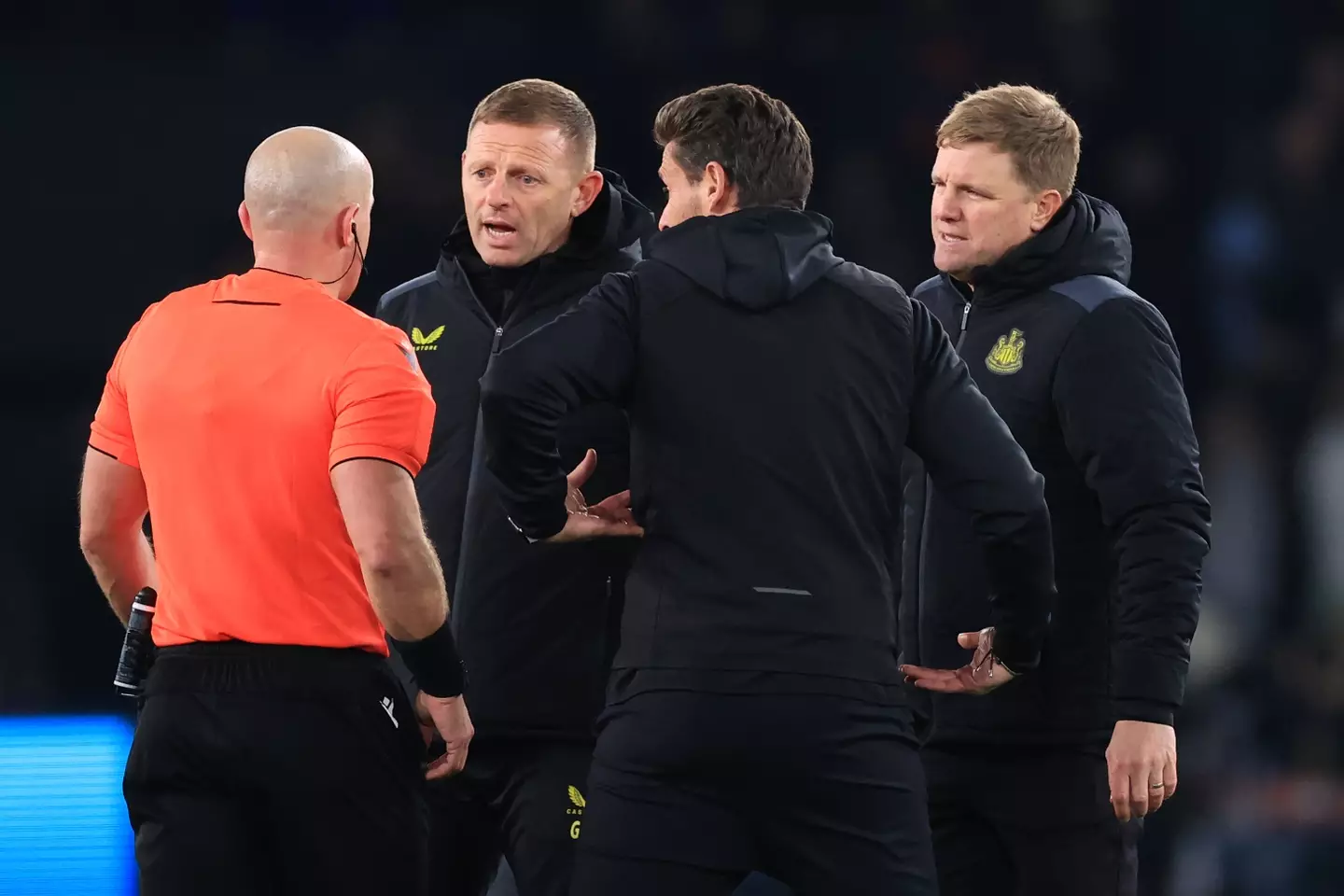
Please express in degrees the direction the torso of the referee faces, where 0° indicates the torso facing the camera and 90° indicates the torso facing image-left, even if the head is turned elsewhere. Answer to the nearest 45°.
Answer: approximately 225°

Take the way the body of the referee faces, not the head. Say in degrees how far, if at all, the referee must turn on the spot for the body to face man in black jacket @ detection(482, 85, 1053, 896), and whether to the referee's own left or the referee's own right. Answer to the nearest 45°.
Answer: approximately 45° to the referee's own right

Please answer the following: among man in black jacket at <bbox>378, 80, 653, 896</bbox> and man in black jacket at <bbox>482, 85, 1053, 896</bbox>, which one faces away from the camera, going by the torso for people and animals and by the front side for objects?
man in black jacket at <bbox>482, 85, 1053, 896</bbox>

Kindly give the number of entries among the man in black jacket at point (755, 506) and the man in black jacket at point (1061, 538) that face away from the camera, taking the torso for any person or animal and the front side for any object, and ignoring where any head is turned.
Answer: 1

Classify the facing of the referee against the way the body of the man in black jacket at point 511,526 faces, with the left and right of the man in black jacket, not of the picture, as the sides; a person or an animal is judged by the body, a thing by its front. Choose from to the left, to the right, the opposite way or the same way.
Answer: the opposite way

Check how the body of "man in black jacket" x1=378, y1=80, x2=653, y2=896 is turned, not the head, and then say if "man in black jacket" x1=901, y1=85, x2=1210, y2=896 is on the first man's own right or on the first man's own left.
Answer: on the first man's own left

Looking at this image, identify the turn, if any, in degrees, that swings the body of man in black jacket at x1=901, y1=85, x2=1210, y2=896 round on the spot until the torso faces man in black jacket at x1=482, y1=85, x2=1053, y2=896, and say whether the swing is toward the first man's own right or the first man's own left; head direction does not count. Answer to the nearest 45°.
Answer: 0° — they already face them

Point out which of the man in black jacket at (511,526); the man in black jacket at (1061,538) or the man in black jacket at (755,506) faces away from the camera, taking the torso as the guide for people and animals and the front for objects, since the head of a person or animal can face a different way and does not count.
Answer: the man in black jacket at (755,506)

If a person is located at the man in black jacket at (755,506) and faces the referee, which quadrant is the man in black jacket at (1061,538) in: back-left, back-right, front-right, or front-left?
back-right

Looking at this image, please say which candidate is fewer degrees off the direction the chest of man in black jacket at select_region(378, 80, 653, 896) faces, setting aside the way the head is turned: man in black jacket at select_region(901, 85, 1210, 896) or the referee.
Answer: the referee

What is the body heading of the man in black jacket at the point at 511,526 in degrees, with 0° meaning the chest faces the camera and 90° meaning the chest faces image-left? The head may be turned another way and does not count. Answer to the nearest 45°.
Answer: approximately 45°

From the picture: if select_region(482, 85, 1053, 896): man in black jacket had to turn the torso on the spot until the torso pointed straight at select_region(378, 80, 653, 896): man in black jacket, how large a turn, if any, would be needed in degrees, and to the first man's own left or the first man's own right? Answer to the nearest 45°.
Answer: approximately 45° to the first man's own left

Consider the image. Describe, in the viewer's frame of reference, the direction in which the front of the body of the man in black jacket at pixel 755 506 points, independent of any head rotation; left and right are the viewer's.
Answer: facing away from the viewer
